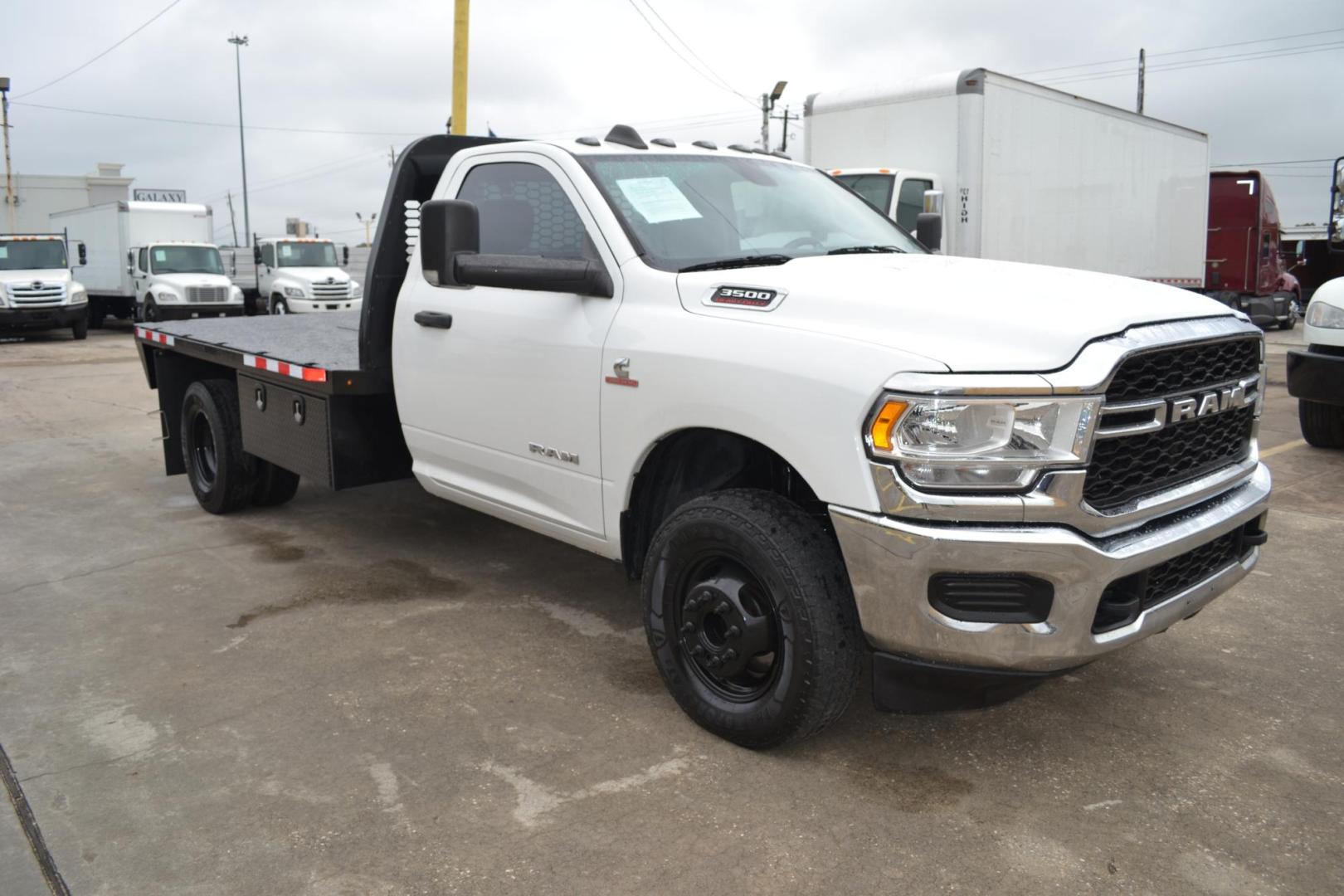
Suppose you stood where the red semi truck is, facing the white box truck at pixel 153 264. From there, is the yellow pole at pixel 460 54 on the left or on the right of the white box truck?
left

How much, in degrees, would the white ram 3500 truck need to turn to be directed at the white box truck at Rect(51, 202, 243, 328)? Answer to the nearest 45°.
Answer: approximately 180°

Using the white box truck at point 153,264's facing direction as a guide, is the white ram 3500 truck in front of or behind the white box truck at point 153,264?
in front

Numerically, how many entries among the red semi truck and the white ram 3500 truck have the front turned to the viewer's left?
0

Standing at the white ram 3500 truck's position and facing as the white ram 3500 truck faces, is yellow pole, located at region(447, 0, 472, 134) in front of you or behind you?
behind

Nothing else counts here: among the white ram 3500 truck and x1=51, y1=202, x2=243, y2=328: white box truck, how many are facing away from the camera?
0

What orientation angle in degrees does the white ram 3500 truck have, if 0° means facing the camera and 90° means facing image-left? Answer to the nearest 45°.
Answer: approximately 315°

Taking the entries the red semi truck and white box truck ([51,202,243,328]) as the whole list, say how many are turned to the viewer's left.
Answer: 0

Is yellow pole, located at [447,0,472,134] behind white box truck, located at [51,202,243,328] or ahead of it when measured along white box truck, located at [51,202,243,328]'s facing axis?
ahead

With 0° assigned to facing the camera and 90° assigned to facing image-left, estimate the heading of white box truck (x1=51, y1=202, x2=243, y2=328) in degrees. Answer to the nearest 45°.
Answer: approximately 315°

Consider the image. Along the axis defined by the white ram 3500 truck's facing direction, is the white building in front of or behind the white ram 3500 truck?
behind
